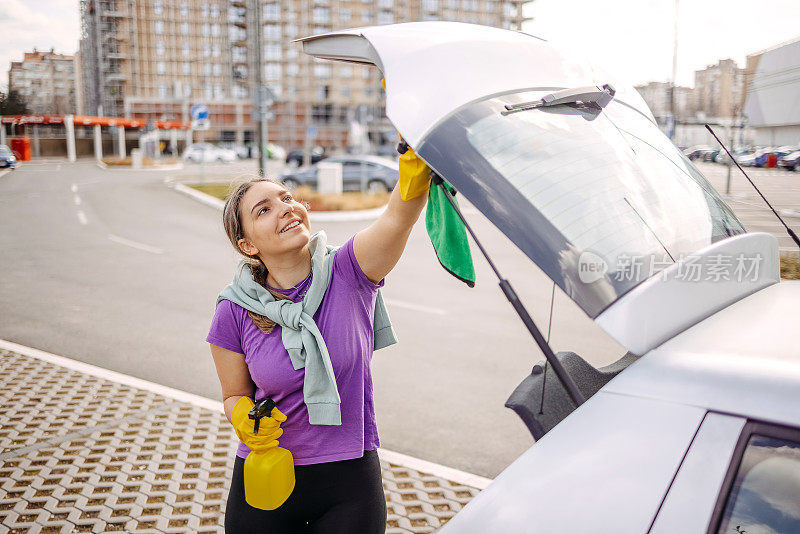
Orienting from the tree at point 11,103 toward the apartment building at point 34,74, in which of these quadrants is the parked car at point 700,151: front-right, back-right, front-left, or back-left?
back-right

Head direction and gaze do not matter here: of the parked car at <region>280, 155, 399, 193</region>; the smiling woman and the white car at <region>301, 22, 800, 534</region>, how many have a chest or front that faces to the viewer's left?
1

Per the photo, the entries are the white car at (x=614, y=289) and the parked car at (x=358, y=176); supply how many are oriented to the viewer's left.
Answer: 1

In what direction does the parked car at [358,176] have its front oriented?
to the viewer's left

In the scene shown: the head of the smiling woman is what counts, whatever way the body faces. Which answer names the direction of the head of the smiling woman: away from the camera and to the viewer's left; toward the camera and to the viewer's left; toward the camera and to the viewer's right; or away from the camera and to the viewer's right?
toward the camera and to the viewer's right

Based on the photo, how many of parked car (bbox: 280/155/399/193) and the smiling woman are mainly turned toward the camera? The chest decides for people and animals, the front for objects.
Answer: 1

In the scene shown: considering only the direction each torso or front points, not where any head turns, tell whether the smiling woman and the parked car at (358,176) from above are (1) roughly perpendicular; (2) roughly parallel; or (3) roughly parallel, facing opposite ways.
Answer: roughly perpendicular

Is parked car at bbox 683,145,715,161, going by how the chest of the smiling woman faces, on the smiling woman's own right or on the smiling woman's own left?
on the smiling woman's own left
